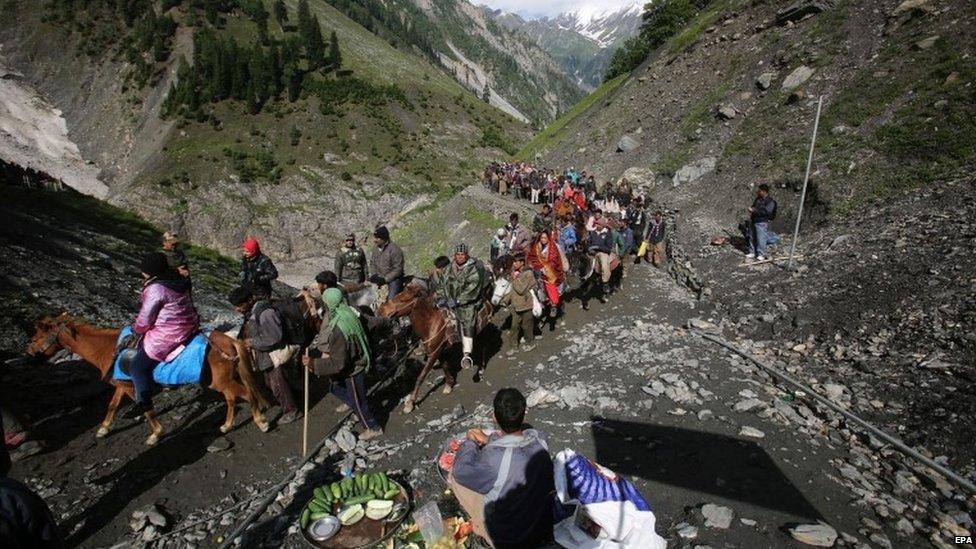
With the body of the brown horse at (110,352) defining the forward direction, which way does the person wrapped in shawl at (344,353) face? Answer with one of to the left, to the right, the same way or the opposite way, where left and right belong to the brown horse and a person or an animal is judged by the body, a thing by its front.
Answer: the same way

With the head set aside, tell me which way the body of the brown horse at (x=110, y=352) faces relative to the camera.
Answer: to the viewer's left

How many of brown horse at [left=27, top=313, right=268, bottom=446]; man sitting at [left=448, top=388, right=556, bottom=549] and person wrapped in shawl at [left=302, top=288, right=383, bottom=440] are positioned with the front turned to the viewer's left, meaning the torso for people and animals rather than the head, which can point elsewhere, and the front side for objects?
2

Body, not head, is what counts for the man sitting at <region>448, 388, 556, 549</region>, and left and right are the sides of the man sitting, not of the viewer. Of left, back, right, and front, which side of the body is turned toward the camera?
back

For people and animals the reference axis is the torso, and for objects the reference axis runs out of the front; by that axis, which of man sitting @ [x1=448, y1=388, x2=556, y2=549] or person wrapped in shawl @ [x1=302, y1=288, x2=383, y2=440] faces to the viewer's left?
the person wrapped in shawl

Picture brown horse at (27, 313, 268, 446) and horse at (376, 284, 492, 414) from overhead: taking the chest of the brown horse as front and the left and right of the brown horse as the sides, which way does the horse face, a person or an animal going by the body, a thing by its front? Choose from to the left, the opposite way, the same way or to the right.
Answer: the same way

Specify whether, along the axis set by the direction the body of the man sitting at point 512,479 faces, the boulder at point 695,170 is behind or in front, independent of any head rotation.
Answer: in front

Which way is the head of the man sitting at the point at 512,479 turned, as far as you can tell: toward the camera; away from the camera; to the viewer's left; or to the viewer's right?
away from the camera

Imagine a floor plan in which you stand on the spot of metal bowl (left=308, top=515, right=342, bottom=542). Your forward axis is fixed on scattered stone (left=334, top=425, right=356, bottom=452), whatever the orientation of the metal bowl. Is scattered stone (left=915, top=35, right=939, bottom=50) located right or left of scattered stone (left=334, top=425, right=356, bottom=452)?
right

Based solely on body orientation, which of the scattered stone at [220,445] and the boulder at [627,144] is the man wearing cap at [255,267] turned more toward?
the scattered stone

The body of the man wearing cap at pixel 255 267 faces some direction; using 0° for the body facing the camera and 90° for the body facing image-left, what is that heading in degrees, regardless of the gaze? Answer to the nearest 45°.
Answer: approximately 45°

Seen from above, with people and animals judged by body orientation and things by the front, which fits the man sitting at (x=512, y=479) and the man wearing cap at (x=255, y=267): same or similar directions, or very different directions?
very different directions

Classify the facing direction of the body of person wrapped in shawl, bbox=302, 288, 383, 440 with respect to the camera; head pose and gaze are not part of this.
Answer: to the viewer's left

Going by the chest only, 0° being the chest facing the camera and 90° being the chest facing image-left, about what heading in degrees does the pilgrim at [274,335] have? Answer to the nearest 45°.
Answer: approximately 90°

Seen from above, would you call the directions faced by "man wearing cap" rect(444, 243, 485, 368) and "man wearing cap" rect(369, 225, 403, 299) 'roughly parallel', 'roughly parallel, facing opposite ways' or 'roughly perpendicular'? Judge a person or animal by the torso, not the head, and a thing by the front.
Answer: roughly parallel

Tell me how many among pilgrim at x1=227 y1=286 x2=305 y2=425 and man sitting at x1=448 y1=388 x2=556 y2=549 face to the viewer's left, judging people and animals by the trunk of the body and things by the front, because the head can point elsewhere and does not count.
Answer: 1

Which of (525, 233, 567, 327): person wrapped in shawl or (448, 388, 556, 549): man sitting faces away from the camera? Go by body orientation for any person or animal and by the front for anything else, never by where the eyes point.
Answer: the man sitting

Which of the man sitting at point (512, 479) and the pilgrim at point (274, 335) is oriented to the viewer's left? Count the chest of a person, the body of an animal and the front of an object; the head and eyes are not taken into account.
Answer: the pilgrim

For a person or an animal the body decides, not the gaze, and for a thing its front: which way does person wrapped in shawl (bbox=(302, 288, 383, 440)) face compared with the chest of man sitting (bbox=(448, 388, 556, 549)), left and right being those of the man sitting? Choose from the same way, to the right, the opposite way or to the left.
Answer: to the left

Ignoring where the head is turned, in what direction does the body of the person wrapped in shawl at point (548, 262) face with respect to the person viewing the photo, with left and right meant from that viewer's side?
facing the viewer and to the left of the viewer

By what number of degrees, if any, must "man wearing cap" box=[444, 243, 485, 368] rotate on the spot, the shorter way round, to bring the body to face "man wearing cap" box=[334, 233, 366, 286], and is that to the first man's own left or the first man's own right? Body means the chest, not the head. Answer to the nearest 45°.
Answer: approximately 90° to the first man's own right
